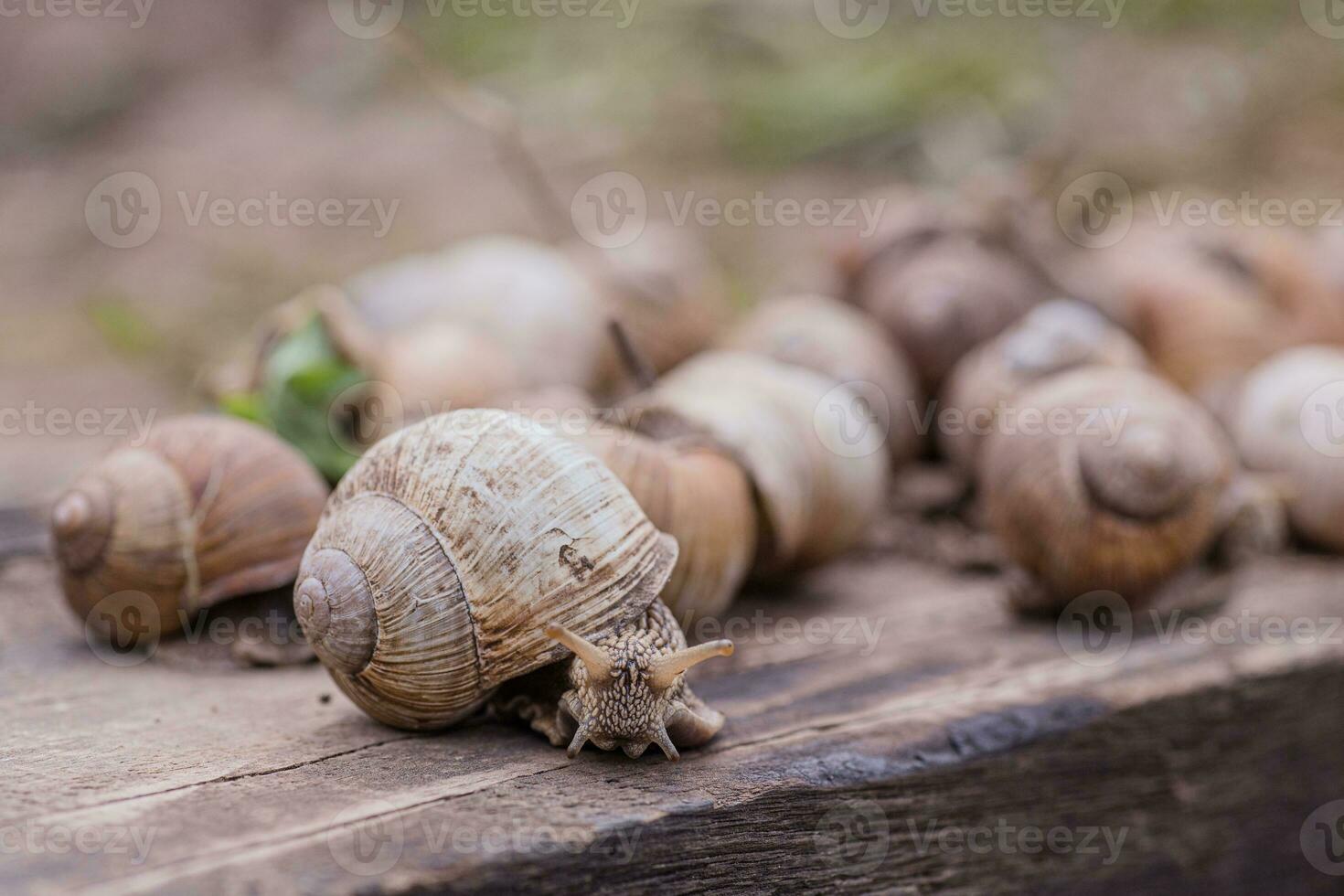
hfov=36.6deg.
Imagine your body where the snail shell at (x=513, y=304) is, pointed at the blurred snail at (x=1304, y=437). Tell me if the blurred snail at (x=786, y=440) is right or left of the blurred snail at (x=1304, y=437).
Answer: right

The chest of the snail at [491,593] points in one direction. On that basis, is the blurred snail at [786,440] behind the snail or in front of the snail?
behind

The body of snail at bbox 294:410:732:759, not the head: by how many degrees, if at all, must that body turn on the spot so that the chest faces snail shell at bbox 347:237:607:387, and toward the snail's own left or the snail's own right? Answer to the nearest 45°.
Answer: approximately 180°

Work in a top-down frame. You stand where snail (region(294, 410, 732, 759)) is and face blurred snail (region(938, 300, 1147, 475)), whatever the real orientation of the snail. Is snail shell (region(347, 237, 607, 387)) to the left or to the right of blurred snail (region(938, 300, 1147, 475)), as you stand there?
left

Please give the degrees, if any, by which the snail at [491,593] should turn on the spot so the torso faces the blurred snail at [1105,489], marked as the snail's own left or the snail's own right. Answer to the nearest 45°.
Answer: approximately 135° to the snail's own left

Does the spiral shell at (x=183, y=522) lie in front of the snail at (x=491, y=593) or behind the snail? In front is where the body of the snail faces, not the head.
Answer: behind

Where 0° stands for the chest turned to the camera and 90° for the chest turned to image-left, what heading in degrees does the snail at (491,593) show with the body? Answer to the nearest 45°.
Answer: approximately 0°
